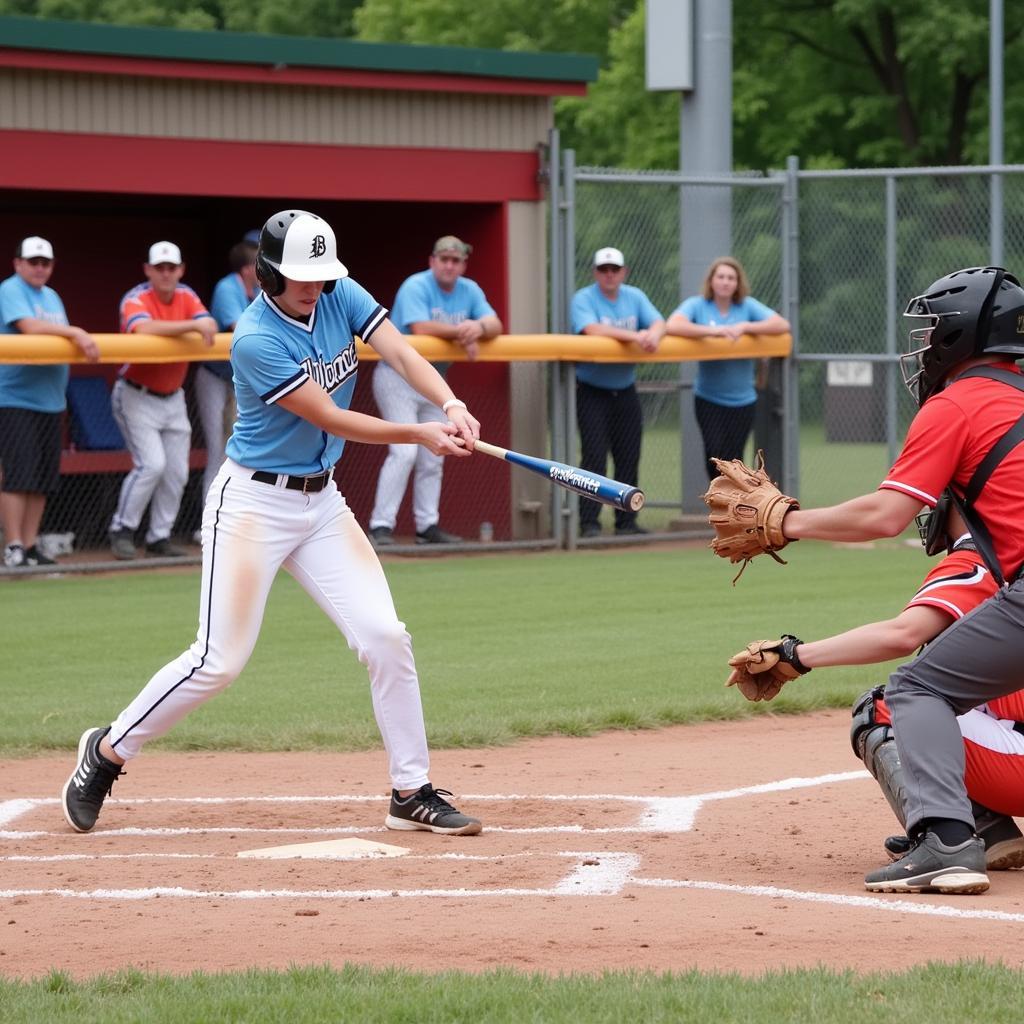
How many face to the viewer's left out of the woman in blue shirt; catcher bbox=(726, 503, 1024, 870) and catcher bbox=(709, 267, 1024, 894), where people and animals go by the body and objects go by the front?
2

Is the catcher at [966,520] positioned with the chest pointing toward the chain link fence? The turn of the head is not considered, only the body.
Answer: no

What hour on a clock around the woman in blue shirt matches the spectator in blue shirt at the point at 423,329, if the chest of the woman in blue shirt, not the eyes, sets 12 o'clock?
The spectator in blue shirt is roughly at 2 o'clock from the woman in blue shirt.

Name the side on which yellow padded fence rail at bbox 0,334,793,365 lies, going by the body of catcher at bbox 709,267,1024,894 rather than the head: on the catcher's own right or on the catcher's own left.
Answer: on the catcher's own right

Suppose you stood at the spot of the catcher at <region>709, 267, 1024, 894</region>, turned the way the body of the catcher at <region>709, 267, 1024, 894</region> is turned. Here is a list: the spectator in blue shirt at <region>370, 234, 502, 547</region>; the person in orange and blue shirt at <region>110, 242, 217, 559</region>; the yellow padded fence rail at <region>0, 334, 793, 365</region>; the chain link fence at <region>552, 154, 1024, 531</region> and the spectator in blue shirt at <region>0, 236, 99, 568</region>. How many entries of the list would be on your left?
0

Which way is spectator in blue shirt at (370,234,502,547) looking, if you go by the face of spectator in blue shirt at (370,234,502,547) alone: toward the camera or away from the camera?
toward the camera

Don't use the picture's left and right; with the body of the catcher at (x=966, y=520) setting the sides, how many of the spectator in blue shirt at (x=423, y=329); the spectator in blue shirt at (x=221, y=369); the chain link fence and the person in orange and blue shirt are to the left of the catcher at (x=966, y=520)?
0

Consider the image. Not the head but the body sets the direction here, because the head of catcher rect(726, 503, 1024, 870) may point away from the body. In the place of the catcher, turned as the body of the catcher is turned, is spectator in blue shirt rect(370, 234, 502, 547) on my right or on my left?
on my right

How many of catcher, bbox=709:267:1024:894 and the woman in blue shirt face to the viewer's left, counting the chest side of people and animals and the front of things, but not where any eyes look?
1

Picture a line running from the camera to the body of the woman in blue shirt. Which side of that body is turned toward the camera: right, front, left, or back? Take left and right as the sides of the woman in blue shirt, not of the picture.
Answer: front

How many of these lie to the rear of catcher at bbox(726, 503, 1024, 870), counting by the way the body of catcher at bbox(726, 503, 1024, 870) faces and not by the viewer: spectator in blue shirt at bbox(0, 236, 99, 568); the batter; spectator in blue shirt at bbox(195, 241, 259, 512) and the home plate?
0

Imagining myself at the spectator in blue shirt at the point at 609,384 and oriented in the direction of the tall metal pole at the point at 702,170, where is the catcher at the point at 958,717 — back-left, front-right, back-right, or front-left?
back-right

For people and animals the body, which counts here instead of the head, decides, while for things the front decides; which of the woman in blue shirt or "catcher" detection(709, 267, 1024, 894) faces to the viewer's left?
the catcher

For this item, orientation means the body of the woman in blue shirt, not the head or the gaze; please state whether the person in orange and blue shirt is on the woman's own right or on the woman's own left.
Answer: on the woman's own right

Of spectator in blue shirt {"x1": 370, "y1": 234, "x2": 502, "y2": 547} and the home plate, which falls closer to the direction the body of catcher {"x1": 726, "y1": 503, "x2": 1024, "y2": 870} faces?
the home plate

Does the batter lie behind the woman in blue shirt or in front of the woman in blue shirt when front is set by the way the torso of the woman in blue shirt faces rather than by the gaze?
in front

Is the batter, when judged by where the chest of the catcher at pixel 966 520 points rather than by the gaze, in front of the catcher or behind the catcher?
in front

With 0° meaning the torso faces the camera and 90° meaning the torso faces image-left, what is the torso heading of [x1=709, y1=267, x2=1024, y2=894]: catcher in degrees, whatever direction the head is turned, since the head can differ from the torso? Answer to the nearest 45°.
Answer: approximately 90°

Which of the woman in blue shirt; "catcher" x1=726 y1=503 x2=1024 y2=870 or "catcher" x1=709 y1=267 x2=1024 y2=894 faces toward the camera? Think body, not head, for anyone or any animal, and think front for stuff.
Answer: the woman in blue shirt

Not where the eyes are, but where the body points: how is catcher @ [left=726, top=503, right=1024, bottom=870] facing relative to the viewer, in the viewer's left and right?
facing to the left of the viewer
